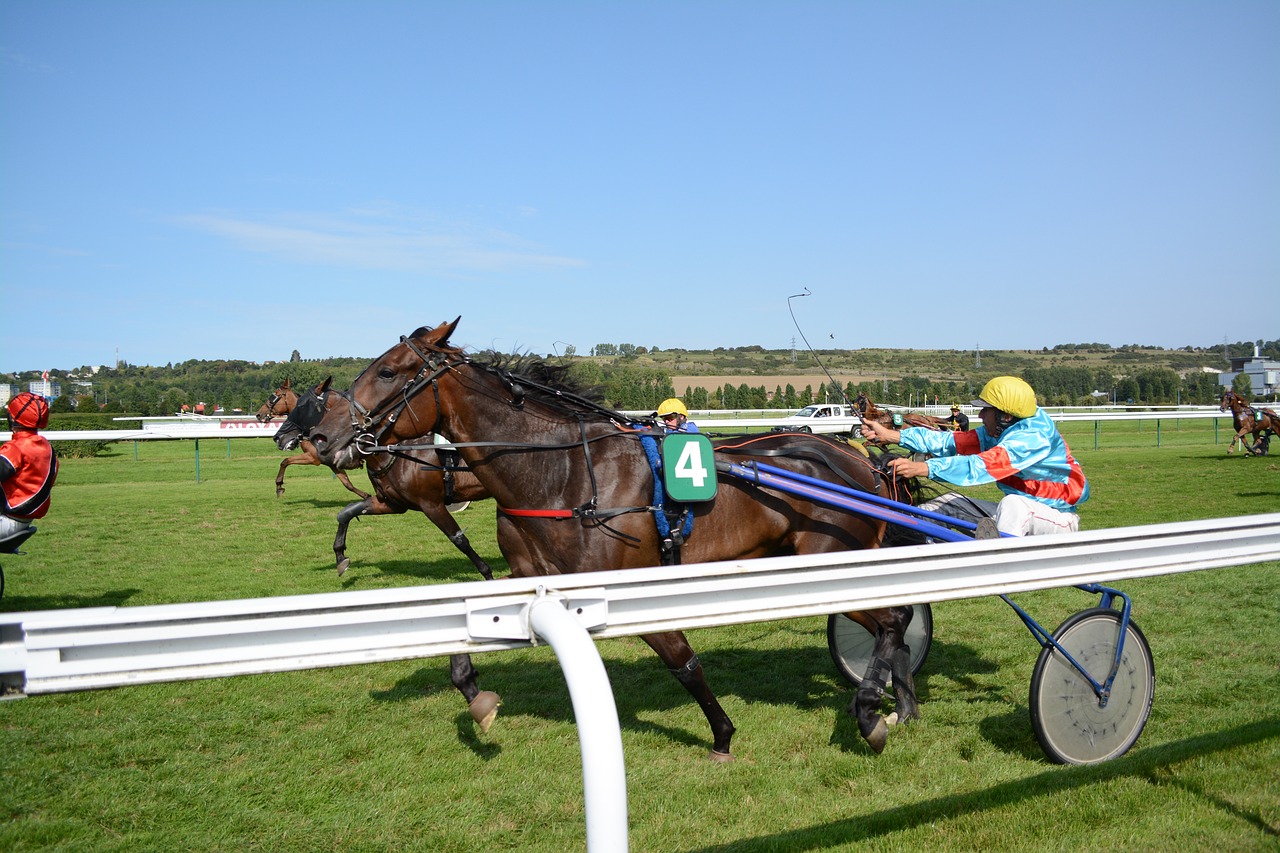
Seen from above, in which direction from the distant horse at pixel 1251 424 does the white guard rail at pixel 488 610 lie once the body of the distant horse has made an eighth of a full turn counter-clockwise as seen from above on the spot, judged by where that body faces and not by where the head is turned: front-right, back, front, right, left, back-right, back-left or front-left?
front

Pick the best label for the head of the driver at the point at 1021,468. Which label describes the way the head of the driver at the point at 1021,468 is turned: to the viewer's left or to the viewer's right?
to the viewer's left

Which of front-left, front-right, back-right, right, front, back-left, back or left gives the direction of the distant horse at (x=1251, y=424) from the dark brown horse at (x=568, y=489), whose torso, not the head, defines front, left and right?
back-right

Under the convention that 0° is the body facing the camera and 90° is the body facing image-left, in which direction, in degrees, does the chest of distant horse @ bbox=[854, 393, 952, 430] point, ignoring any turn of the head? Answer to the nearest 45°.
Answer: approximately 90°

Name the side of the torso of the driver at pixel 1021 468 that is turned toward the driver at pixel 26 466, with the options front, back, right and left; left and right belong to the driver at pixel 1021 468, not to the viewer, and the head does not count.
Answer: front

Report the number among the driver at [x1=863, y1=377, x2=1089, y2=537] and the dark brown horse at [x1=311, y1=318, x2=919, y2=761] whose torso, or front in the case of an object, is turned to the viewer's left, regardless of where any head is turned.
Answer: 2

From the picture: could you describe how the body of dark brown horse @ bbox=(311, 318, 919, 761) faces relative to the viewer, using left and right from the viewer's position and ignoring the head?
facing to the left of the viewer

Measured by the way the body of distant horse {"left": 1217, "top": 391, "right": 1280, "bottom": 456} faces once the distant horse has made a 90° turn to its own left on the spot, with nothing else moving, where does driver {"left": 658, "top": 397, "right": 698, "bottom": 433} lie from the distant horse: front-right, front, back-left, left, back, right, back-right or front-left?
front-right

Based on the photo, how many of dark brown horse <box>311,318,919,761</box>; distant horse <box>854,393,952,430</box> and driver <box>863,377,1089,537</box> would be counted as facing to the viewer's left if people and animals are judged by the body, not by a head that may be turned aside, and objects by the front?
3

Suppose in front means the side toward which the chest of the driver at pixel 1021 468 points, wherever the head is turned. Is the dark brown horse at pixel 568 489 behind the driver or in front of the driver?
in front

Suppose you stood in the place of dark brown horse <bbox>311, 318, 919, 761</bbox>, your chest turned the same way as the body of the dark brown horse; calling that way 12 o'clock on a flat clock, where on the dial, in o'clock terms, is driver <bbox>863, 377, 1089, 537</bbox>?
The driver is roughly at 6 o'clock from the dark brown horse.

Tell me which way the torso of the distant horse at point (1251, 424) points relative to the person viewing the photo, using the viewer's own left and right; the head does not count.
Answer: facing the viewer and to the left of the viewer

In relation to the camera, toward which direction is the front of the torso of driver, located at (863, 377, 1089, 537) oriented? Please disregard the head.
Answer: to the viewer's left

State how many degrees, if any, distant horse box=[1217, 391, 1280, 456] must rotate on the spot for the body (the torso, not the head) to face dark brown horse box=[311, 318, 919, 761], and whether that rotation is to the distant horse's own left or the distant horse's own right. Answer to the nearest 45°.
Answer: approximately 45° to the distant horse's own left
